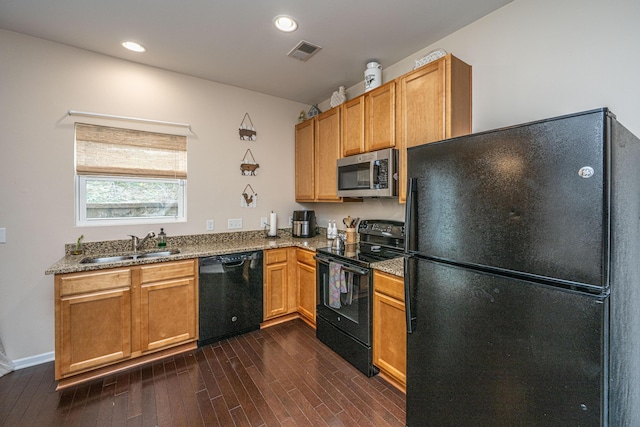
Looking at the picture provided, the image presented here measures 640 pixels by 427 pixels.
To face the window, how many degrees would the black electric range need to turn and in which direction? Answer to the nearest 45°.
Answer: approximately 45° to its right

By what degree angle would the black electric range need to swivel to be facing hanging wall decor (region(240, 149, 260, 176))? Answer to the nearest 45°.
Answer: approximately 90° to its right

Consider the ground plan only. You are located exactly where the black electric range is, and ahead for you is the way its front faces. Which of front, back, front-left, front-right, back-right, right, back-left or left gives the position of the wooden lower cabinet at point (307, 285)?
right

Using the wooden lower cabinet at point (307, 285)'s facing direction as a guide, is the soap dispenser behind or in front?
in front

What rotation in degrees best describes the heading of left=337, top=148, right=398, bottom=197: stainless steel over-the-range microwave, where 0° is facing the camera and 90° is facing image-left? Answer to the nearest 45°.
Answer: approximately 45°

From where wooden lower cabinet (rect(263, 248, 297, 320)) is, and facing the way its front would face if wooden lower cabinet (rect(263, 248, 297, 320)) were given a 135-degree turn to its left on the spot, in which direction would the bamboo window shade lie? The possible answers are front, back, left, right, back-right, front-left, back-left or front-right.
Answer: left

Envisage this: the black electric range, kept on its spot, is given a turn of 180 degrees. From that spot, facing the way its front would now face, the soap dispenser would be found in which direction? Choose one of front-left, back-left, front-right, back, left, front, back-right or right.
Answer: back-left

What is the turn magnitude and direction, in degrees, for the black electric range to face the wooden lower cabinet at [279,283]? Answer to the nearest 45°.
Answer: approximately 90° to its right

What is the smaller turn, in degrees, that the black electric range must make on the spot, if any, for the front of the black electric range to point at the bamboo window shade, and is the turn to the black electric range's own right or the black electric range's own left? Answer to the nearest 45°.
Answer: approximately 45° to the black electric range's own right

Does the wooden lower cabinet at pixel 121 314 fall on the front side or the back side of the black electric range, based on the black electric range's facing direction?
on the front side

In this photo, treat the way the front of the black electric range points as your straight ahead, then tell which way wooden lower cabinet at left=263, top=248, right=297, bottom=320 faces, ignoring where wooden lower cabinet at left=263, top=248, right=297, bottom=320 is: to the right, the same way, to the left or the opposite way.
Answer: to the left
